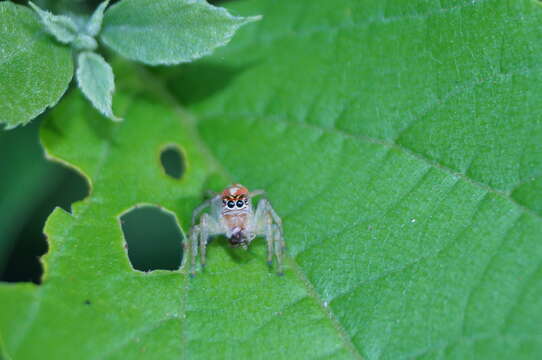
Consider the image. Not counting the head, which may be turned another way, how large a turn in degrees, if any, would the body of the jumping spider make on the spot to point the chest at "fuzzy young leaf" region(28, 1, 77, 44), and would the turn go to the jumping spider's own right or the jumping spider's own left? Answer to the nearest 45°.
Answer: approximately 135° to the jumping spider's own right

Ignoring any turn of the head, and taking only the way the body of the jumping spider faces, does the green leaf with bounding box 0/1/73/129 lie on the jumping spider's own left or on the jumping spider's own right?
on the jumping spider's own right

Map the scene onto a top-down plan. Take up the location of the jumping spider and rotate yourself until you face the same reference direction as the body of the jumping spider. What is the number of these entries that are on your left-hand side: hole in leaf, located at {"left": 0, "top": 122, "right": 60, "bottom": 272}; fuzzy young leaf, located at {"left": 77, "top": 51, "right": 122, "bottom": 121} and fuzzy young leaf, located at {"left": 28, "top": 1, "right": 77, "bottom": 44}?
0

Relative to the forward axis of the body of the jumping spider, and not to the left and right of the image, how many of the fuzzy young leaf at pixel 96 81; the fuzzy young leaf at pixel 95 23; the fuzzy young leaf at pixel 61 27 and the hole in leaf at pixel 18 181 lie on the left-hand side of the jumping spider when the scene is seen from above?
0

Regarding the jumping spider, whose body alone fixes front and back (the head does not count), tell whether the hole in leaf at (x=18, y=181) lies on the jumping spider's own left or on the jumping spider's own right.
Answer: on the jumping spider's own right

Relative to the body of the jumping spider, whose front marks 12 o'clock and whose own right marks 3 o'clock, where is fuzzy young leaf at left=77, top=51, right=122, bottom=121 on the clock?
The fuzzy young leaf is roughly at 4 o'clock from the jumping spider.

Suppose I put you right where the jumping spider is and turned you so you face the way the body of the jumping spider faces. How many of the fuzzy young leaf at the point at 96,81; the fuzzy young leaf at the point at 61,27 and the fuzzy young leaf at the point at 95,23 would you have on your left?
0

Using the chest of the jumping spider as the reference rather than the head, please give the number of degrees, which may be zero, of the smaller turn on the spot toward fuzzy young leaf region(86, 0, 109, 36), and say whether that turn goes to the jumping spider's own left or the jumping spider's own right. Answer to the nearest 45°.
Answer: approximately 135° to the jumping spider's own right

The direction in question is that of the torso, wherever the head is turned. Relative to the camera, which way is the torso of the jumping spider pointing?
toward the camera
